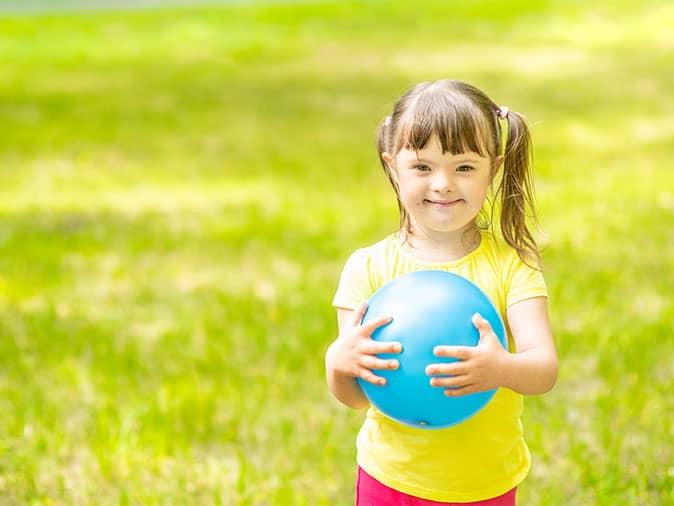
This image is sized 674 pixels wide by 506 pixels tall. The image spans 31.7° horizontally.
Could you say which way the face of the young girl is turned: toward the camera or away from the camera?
toward the camera

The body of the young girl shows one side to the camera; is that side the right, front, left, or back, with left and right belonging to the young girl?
front
